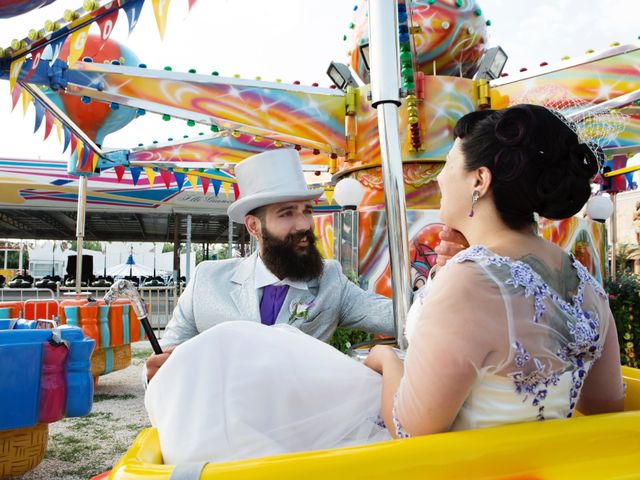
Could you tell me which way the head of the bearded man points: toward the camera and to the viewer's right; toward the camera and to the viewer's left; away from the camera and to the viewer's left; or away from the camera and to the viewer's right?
toward the camera and to the viewer's right

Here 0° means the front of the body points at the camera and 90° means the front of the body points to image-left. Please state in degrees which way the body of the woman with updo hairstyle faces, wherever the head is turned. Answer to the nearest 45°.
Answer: approximately 135°

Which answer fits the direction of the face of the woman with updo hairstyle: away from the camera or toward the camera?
away from the camera
